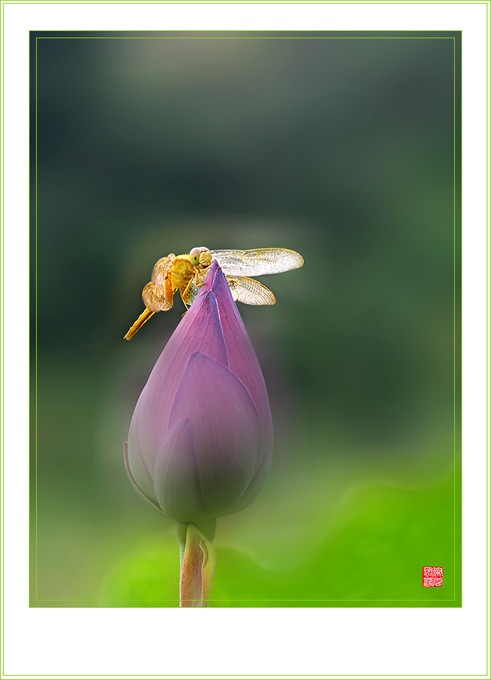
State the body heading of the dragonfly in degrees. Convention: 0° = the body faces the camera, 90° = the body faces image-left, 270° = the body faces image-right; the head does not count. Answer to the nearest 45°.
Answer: approximately 315°
